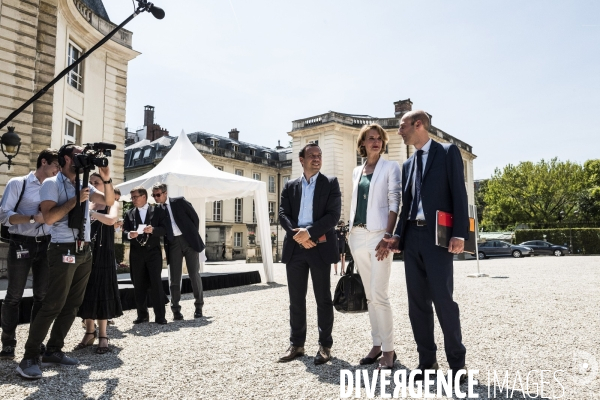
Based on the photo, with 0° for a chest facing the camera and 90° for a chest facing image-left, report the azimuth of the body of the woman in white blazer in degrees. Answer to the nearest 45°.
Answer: approximately 45°

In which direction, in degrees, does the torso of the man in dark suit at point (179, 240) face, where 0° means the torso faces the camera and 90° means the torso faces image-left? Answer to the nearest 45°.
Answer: approximately 45°

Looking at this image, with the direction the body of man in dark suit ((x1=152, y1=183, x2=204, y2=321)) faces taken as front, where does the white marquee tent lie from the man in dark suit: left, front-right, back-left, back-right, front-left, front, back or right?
back-right

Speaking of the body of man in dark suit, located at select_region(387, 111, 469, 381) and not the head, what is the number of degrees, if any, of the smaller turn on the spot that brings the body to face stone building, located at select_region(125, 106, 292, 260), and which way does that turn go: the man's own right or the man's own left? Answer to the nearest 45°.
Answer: approximately 90° to the man's own right

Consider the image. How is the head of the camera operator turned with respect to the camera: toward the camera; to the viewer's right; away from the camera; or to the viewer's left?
to the viewer's right

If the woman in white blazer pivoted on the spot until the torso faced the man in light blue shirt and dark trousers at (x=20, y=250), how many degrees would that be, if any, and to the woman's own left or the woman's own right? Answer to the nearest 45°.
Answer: approximately 45° to the woman's own right

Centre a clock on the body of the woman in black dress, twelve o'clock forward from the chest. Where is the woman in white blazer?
The woman in white blazer is roughly at 9 o'clock from the woman in black dress.

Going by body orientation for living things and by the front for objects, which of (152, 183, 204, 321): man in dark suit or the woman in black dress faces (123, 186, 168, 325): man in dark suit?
(152, 183, 204, 321): man in dark suit

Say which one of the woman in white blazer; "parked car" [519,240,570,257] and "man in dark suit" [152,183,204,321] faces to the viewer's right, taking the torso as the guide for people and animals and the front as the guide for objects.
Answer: the parked car

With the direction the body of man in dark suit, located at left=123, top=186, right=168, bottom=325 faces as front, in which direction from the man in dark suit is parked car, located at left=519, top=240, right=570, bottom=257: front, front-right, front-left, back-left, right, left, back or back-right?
back-left

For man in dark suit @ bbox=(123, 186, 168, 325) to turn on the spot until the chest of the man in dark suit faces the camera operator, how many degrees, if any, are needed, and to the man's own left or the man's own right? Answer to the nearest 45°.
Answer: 0° — they already face them

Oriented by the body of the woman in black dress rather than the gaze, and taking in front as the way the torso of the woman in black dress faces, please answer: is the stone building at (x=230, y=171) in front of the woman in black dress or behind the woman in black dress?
behind

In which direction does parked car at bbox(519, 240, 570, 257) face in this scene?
to the viewer's right

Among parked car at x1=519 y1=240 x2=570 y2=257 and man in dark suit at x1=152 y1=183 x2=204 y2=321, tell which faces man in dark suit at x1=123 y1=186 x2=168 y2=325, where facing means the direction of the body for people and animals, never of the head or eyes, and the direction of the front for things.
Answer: man in dark suit at x1=152 y1=183 x2=204 y2=321

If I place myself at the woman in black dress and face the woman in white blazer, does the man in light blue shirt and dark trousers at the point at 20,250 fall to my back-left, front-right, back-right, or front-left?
back-right

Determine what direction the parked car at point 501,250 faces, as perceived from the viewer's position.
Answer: facing to the right of the viewer
